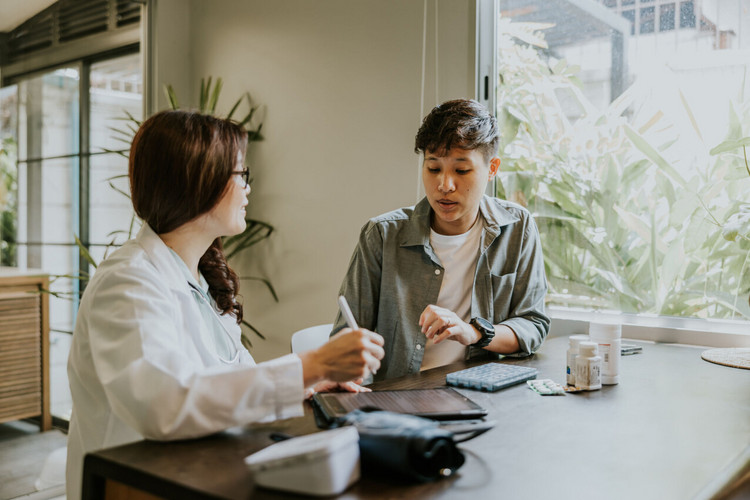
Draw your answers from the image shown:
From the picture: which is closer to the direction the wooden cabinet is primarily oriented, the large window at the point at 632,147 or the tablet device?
the tablet device

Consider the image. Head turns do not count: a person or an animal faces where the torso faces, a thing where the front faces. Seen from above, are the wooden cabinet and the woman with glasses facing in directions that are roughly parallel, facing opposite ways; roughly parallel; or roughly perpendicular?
roughly perpendicular

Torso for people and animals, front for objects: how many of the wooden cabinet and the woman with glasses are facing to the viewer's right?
1

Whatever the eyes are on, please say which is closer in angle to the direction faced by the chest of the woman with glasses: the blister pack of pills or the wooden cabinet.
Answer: the blister pack of pills

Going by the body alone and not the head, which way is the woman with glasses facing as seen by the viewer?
to the viewer's right

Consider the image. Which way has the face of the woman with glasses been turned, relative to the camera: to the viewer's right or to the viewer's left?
to the viewer's right

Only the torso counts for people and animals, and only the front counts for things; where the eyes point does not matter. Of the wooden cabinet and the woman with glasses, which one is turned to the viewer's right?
the woman with glasses

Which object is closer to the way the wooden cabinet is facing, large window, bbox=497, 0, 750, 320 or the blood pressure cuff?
the blood pressure cuff
